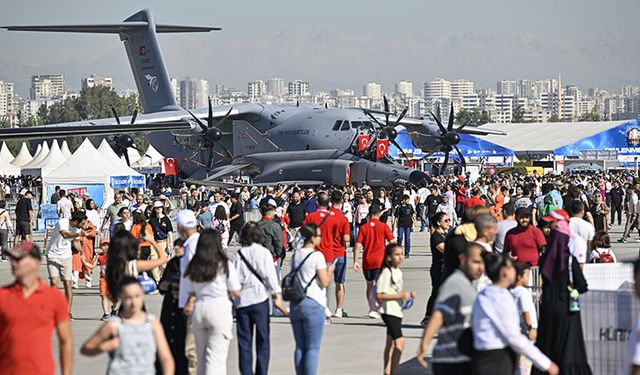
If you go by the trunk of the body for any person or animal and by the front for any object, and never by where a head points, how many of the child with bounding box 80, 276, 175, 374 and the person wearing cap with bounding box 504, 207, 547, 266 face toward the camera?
2

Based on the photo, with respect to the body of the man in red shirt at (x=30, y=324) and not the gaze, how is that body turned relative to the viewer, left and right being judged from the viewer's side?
facing the viewer and to the left of the viewer

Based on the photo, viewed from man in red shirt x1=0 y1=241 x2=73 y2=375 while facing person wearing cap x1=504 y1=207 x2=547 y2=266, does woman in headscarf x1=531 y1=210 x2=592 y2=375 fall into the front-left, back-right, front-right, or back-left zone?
front-right

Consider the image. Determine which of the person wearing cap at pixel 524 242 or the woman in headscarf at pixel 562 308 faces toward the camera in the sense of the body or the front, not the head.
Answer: the person wearing cap

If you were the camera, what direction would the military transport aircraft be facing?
facing the viewer and to the right of the viewer

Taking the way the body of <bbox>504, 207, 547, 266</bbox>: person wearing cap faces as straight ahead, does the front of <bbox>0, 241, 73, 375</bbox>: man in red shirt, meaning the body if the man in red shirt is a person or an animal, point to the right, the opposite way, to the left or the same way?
the same way

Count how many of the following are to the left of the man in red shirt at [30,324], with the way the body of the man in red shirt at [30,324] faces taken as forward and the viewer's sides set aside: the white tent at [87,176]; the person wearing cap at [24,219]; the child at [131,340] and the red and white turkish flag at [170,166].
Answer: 1

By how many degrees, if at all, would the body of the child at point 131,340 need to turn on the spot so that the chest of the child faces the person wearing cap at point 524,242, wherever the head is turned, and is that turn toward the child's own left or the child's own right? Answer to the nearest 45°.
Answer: approximately 135° to the child's own left

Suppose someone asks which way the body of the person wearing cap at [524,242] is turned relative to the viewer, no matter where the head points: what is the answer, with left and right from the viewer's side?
facing the viewer

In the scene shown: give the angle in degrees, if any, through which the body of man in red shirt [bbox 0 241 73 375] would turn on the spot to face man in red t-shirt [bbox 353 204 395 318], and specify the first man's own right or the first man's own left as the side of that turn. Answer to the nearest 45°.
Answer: approximately 180°

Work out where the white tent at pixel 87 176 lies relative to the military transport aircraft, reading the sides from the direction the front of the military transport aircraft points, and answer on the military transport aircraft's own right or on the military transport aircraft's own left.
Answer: on the military transport aircraft's own right

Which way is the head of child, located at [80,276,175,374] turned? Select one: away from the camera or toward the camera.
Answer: toward the camera

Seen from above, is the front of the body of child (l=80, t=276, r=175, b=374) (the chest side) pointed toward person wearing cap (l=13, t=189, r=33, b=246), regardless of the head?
no

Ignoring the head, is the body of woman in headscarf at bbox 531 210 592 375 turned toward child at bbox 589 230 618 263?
no

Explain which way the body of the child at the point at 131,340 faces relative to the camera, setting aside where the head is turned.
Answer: toward the camera
